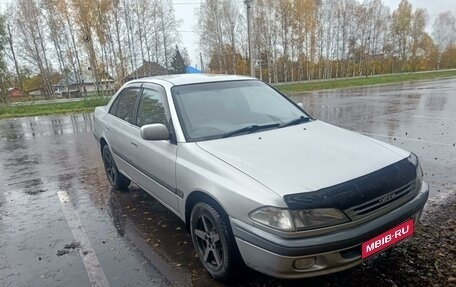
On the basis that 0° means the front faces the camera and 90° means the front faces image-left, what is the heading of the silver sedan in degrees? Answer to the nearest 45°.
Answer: approximately 315°

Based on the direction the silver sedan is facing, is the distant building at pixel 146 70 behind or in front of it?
behind

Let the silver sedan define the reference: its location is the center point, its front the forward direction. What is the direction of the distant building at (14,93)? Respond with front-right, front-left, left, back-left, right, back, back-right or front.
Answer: back
